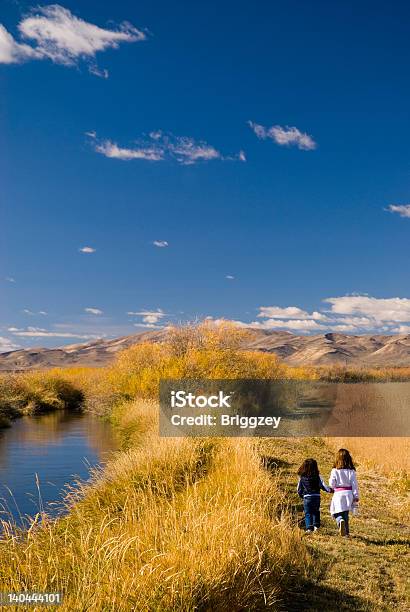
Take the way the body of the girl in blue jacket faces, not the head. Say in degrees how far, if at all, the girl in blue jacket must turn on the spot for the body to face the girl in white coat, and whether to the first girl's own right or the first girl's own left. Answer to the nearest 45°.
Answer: approximately 90° to the first girl's own right

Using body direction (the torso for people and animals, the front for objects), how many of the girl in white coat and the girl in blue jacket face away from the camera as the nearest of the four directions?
2

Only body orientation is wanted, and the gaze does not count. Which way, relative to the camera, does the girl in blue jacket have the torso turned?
away from the camera

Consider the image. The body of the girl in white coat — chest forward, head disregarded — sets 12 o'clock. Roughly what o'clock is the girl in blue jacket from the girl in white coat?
The girl in blue jacket is roughly at 9 o'clock from the girl in white coat.

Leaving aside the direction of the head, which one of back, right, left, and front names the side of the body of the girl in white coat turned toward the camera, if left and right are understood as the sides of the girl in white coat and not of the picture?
back
